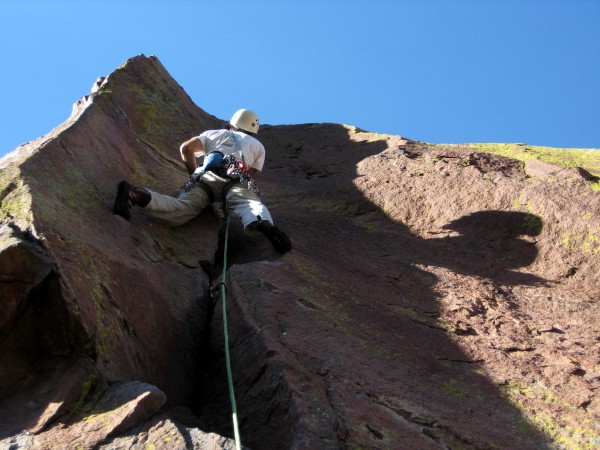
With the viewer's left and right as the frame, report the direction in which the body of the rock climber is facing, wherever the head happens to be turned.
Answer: facing away from the viewer
